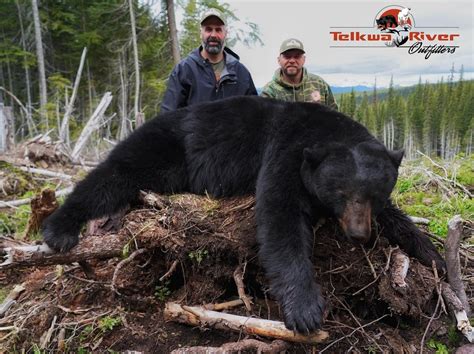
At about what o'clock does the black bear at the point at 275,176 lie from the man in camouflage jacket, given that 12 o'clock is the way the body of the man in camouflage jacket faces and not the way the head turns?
The black bear is roughly at 12 o'clock from the man in camouflage jacket.

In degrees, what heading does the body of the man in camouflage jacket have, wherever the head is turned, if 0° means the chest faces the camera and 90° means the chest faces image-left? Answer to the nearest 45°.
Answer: approximately 0°

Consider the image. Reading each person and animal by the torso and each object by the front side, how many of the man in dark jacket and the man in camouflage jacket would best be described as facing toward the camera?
2

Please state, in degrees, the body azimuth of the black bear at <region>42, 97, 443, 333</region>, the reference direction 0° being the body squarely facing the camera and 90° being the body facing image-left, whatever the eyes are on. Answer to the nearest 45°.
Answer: approximately 315°

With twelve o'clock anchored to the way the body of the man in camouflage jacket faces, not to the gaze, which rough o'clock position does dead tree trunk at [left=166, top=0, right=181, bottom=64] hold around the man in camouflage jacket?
The dead tree trunk is roughly at 5 o'clock from the man in camouflage jacket.

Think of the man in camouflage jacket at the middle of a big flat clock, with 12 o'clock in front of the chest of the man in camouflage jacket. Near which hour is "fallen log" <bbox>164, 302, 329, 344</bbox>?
The fallen log is roughly at 12 o'clock from the man in camouflage jacket.
